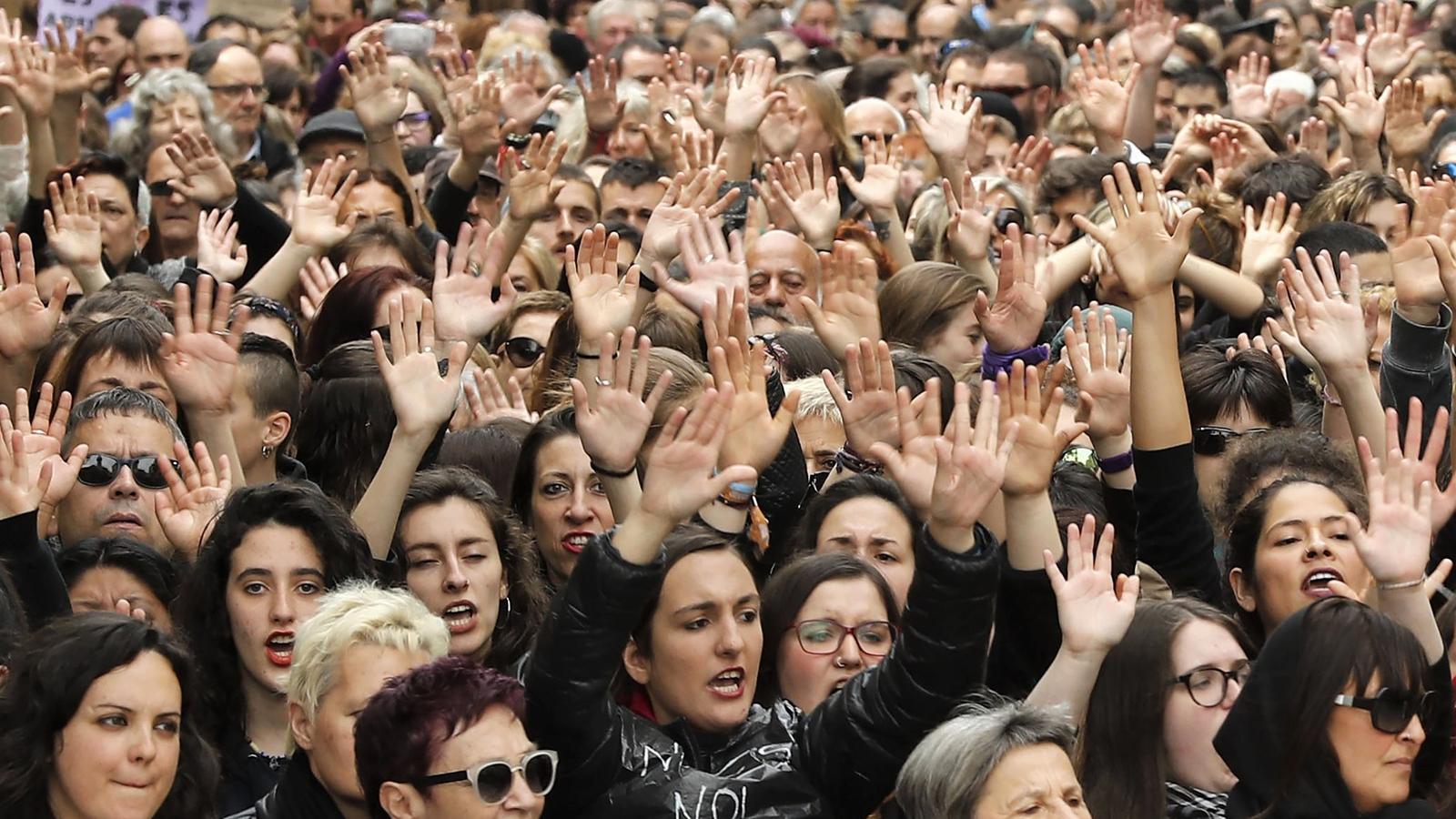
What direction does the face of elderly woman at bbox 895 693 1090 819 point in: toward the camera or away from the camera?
toward the camera

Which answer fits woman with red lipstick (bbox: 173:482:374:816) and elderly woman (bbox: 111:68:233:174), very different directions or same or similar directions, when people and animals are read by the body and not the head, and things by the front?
same or similar directions

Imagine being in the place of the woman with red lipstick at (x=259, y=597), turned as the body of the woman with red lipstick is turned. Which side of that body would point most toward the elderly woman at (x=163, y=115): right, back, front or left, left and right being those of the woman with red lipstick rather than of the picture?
back

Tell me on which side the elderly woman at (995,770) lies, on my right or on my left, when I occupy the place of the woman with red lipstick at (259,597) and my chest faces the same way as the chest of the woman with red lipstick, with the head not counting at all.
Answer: on my left

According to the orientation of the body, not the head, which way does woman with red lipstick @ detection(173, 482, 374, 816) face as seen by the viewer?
toward the camera

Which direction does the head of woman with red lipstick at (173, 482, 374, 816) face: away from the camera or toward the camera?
toward the camera

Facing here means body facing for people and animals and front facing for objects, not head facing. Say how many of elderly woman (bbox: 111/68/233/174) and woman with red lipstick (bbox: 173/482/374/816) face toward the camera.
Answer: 2

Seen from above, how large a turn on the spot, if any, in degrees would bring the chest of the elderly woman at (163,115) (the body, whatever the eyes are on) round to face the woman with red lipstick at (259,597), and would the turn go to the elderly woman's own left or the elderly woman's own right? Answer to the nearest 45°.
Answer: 0° — they already face them

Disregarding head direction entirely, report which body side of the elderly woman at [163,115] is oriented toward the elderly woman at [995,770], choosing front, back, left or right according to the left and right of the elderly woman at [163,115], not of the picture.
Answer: front

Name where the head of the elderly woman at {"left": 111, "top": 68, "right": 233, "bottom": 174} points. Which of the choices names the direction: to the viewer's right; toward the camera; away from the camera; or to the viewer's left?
toward the camera

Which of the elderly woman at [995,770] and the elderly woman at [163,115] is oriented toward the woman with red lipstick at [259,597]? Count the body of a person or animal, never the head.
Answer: the elderly woman at [163,115]

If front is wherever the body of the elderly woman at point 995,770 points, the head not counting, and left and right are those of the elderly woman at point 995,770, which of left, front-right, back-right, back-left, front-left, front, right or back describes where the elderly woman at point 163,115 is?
back
